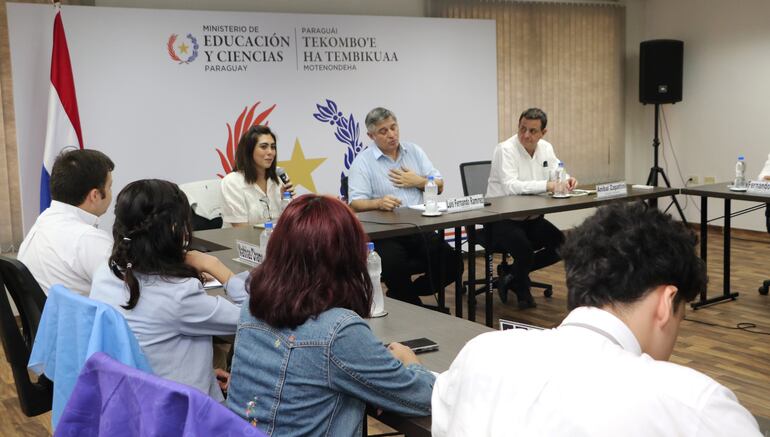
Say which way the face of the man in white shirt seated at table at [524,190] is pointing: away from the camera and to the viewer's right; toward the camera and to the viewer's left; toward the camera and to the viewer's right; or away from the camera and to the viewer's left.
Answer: toward the camera and to the viewer's left

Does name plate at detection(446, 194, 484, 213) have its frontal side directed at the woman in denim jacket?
yes

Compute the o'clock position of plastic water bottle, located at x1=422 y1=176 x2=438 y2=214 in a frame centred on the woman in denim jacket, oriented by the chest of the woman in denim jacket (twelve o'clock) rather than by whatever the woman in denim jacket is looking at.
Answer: The plastic water bottle is roughly at 11 o'clock from the woman in denim jacket.

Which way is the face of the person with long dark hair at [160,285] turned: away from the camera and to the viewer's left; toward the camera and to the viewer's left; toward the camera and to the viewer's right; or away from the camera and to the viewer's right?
away from the camera and to the viewer's right

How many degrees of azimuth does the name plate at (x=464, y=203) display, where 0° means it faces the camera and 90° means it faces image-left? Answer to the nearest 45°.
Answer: approximately 0°

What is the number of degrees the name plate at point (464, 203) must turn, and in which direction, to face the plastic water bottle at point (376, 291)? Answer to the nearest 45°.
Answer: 0° — it already faces it

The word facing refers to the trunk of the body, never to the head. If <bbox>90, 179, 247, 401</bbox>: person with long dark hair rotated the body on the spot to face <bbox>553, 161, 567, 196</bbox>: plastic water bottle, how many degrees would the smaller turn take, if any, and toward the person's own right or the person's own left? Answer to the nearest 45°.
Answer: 0° — they already face it

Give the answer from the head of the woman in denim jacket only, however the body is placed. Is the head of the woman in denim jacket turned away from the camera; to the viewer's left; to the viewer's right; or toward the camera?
away from the camera

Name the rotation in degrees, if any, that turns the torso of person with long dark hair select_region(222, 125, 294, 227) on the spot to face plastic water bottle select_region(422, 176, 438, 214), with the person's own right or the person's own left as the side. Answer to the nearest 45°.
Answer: approximately 45° to the person's own left

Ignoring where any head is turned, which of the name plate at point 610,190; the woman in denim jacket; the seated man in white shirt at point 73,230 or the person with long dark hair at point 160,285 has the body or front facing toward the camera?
the name plate

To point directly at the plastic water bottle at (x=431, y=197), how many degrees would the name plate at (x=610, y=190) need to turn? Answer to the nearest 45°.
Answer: approximately 45° to its right

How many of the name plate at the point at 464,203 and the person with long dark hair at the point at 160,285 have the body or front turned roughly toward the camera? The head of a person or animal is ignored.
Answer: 1

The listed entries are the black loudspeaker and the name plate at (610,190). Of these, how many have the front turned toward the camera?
2

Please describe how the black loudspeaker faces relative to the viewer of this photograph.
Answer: facing the viewer

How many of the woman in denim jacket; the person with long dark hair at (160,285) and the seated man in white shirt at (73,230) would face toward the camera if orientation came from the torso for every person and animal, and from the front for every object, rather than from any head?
0

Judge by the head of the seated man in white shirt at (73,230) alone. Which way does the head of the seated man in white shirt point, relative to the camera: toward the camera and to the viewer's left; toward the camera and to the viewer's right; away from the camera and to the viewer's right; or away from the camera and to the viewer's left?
away from the camera and to the viewer's right

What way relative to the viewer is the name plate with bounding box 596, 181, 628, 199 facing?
toward the camera
